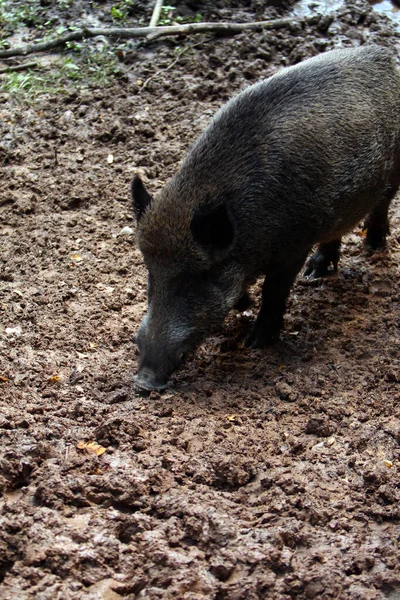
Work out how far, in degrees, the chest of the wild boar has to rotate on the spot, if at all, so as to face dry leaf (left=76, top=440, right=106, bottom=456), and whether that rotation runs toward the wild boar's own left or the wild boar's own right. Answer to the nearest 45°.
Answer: approximately 45° to the wild boar's own left

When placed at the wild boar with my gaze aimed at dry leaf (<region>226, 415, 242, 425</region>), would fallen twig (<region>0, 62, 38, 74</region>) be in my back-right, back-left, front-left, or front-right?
back-right

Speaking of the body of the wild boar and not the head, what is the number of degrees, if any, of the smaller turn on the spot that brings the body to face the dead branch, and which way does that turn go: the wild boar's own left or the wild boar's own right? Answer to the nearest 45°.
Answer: approximately 135° to the wild boar's own right

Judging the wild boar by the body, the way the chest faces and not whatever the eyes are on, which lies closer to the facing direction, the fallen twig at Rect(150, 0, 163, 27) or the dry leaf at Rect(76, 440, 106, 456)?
the dry leaf

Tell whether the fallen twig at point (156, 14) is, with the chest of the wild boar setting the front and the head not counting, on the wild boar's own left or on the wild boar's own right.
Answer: on the wild boar's own right

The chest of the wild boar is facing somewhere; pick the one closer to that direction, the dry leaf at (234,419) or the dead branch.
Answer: the dry leaf

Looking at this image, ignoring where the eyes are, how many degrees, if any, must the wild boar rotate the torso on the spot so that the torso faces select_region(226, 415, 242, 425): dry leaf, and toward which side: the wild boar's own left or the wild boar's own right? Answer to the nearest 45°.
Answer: approximately 45° to the wild boar's own left

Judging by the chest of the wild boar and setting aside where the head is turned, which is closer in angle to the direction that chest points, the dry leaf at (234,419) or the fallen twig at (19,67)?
the dry leaf

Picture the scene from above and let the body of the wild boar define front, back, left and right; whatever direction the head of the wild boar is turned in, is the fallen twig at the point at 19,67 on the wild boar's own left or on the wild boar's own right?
on the wild boar's own right

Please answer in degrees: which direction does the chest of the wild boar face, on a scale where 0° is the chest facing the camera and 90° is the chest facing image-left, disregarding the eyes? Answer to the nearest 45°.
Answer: approximately 45°
